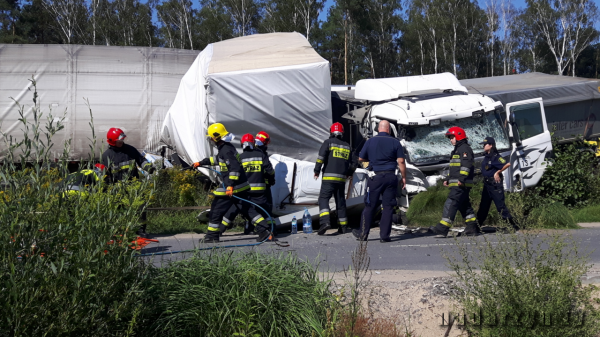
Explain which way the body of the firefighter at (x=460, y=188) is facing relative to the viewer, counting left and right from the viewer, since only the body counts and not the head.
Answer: facing to the left of the viewer

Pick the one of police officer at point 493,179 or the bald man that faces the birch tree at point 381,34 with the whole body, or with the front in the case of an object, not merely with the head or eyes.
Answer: the bald man

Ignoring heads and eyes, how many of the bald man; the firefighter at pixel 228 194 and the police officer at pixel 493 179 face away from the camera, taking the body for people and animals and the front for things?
1

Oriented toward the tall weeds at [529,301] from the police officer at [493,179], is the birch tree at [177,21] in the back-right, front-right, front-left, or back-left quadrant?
back-right

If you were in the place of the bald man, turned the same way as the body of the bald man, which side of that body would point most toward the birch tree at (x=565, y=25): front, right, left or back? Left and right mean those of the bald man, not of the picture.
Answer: front

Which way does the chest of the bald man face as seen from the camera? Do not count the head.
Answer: away from the camera

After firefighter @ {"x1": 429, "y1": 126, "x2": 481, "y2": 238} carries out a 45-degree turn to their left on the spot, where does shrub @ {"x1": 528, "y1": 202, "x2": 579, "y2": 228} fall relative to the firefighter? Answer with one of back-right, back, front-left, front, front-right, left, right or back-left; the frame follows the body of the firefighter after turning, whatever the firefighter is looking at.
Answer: back

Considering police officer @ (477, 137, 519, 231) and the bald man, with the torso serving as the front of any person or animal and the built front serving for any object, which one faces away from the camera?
the bald man

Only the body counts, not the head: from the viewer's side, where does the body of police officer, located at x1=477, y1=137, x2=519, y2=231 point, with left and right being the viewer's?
facing the viewer and to the left of the viewer

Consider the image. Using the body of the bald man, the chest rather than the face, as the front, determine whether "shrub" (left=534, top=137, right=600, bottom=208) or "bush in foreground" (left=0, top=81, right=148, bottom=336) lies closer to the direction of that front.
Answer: the shrub

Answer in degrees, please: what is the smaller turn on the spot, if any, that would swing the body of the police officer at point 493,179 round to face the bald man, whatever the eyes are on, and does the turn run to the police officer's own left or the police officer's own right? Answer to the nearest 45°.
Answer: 0° — they already face them

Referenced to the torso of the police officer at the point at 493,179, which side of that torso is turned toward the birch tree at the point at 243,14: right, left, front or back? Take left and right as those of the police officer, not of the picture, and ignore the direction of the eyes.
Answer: right

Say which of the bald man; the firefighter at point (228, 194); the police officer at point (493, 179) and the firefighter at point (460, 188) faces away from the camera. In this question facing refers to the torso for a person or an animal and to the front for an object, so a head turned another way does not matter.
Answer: the bald man

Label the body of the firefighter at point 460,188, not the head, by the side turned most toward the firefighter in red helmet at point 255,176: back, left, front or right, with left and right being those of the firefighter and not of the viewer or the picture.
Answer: front

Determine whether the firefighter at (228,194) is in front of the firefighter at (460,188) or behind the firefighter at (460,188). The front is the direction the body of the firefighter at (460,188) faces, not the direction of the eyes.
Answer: in front
